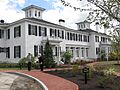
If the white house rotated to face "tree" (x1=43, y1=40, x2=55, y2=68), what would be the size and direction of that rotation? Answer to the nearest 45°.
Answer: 0° — it already faces it

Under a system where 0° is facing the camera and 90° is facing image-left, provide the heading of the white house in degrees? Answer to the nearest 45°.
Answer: approximately 315°

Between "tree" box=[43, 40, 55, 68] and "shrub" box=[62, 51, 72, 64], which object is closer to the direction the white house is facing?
the shrub
